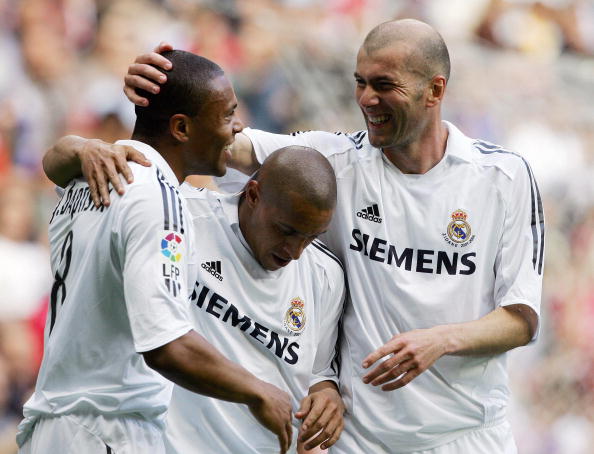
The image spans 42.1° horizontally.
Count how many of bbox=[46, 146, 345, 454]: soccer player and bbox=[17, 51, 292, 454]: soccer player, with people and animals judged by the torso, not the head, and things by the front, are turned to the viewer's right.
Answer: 1

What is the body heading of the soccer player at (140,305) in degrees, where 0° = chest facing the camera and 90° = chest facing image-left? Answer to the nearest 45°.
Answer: approximately 270°

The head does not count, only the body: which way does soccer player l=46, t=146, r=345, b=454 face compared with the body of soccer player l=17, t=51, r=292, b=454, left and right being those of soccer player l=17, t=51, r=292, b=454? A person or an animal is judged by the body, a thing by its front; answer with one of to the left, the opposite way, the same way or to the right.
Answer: to the right

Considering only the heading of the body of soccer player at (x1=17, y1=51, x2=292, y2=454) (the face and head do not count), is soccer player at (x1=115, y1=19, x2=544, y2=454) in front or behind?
in front

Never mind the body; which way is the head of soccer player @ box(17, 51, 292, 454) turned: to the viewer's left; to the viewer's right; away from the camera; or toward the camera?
to the viewer's right

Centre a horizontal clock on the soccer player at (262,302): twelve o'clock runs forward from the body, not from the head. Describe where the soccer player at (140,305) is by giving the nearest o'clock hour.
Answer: the soccer player at (140,305) is roughly at 1 o'clock from the soccer player at (262,302).

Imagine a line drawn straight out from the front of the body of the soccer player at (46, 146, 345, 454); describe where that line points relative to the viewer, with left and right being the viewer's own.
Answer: facing the viewer

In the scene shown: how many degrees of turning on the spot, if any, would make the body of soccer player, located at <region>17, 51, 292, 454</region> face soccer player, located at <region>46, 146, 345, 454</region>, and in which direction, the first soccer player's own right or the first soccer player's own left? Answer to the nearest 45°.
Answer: approximately 45° to the first soccer player's own left

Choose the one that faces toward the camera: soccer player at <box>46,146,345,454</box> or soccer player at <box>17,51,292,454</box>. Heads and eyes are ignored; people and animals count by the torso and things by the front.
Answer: soccer player at <box>46,146,345,454</box>
